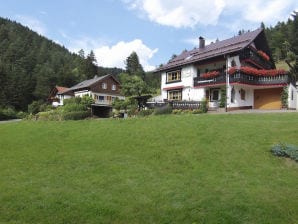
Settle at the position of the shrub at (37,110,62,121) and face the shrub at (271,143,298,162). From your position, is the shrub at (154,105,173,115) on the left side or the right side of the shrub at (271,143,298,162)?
left

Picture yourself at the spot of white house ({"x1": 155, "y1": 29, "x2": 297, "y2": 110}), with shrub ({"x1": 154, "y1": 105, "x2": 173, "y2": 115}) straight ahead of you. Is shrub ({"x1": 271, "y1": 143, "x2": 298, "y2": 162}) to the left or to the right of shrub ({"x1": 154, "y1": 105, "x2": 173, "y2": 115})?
left

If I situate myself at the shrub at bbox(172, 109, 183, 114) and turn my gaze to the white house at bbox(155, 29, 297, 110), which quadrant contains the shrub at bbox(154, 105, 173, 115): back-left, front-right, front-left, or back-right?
back-left
